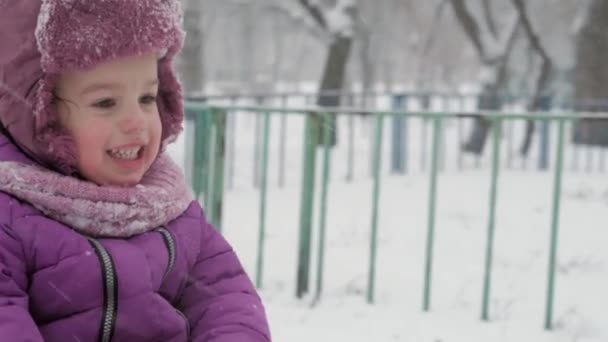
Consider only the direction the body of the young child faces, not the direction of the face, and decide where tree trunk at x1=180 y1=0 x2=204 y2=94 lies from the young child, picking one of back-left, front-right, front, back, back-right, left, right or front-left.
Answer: back-left

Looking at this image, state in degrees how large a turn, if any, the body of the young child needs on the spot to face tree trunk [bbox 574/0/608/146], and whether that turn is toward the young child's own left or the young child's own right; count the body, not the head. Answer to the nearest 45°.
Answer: approximately 90° to the young child's own left

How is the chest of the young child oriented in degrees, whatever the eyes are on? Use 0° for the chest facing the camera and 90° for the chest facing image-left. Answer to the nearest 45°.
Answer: approximately 315°

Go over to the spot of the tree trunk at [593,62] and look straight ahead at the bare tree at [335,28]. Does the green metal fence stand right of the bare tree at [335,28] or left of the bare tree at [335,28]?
left

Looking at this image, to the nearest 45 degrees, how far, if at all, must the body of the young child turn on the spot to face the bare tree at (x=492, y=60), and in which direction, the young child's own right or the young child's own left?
approximately 90° to the young child's own left

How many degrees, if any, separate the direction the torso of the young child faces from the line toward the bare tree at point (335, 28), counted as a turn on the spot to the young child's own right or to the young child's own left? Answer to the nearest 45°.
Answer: approximately 135° to the young child's own left

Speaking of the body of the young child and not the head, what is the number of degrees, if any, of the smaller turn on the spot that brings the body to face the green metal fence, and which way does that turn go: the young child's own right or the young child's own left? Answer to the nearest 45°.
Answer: approximately 90° to the young child's own left

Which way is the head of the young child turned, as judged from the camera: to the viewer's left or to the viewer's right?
to the viewer's right

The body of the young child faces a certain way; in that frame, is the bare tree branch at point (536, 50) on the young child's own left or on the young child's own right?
on the young child's own left

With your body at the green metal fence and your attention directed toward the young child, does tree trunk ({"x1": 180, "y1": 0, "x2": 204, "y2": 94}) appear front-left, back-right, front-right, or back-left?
back-right
